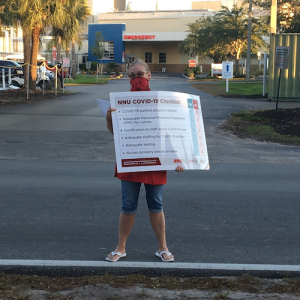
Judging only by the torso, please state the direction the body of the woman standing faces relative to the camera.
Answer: toward the camera

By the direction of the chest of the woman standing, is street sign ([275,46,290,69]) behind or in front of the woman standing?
behind

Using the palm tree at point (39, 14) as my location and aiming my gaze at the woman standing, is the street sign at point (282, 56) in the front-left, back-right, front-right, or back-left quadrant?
front-left

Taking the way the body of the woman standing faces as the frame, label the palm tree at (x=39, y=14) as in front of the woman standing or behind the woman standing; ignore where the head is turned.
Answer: behind

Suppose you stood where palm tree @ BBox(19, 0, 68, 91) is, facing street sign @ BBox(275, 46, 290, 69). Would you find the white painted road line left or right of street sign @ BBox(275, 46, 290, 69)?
right

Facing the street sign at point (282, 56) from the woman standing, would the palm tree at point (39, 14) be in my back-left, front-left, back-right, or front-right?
front-left
